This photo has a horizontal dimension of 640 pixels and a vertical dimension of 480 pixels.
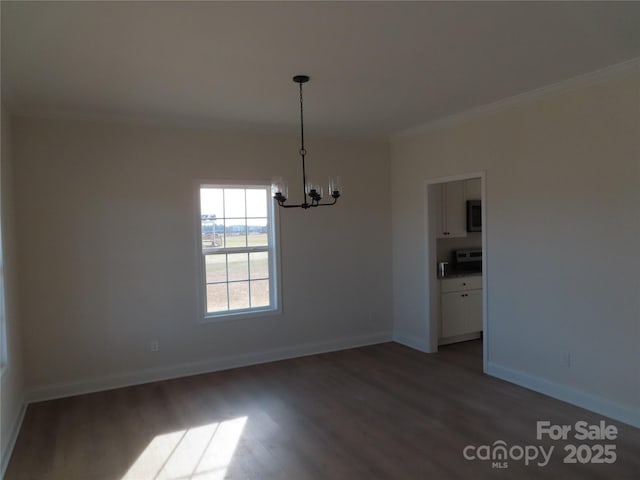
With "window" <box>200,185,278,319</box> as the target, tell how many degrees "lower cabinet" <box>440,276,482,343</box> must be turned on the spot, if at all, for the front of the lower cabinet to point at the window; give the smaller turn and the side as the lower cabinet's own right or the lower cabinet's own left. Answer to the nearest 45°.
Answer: approximately 90° to the lower cabinet's own right
